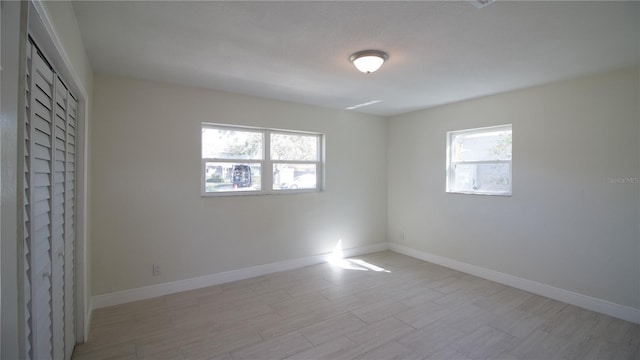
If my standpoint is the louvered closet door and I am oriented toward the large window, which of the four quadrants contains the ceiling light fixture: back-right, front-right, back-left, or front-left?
front-right

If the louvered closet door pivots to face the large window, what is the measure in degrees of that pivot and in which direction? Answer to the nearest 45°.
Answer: approximately 45° to its left

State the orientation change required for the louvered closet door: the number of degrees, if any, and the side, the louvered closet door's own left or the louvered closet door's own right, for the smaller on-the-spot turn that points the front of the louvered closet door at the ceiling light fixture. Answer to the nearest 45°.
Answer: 0° — it already faces it

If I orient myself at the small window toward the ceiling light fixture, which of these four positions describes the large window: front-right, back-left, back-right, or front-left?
front-right

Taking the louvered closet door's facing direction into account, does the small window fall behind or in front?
in front

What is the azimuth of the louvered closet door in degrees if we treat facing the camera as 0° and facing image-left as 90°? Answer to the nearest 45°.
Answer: approximately 270°
